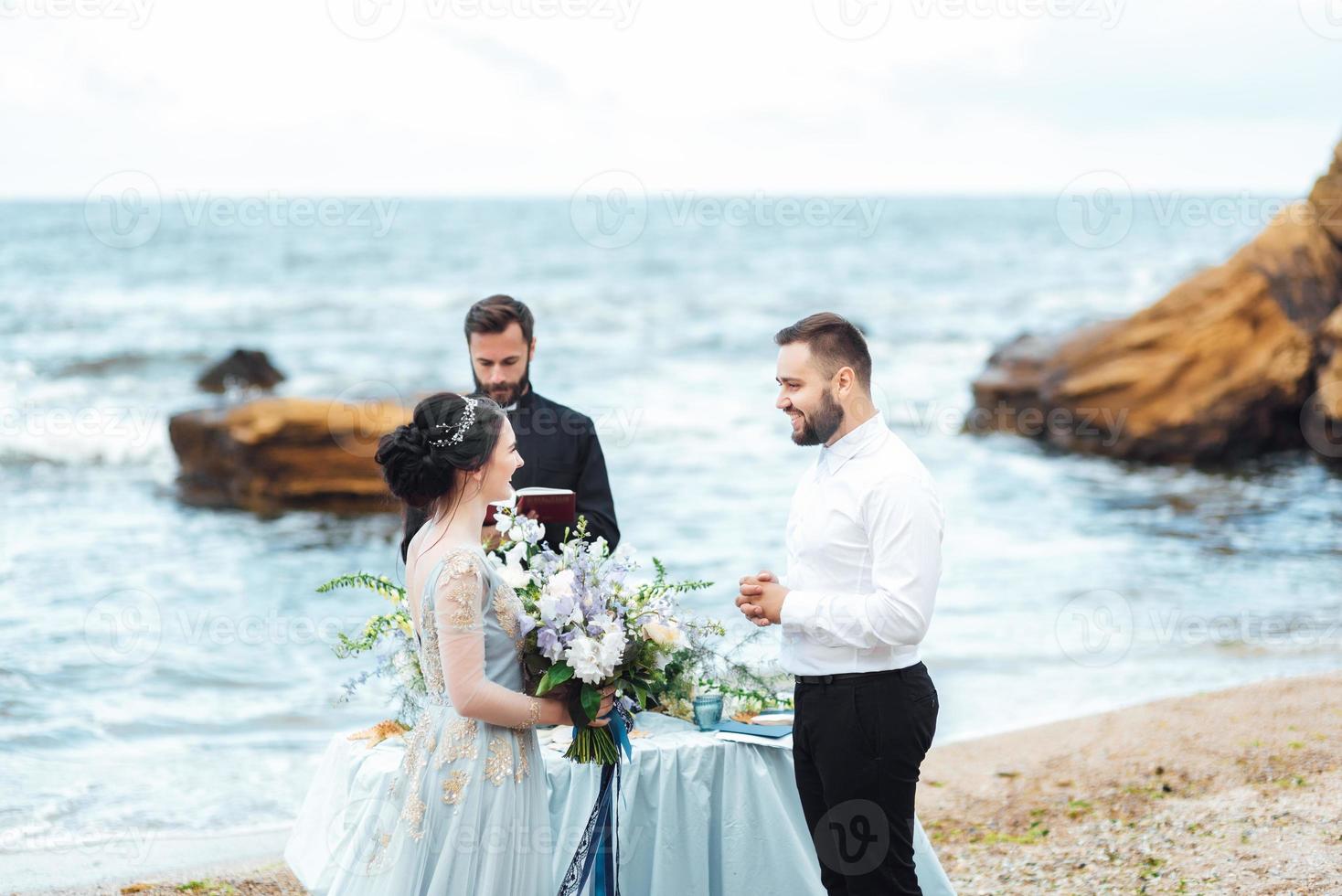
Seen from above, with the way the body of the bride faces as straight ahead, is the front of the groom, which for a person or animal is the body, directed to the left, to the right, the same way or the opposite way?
the opposite way

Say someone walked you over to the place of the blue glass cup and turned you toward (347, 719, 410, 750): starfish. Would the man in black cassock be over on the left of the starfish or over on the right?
right

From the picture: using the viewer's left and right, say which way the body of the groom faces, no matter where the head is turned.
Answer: facing to the left of the viewer

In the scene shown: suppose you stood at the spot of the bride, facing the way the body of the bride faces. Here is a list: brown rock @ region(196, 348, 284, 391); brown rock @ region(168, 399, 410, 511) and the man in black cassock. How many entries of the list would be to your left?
3

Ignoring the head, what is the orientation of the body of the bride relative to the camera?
to the viewer's right

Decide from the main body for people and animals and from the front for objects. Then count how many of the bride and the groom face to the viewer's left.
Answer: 1

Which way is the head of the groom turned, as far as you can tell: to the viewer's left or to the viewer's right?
to the viewer's left

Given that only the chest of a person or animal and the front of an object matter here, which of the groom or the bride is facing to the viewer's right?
the bride
